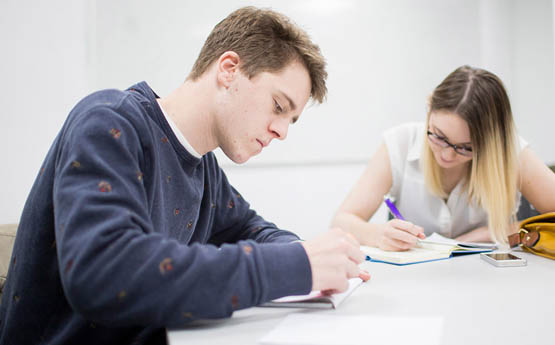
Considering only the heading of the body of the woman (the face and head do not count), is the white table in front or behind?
in front

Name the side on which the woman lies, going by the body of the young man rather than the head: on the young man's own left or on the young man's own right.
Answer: on the young man's own left

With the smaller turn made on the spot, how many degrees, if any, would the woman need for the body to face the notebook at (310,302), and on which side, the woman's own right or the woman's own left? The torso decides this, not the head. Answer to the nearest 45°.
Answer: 0° — they already face it

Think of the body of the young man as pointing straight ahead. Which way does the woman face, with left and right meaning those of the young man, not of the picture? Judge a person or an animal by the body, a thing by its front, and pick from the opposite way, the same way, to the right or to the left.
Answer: to the right

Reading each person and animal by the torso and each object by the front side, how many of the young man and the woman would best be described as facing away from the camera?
0

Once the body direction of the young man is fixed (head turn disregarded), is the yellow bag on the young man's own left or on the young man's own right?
on the young man's own left

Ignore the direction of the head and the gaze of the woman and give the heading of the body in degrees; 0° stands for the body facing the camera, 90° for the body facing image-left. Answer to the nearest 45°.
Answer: approximately 0°
